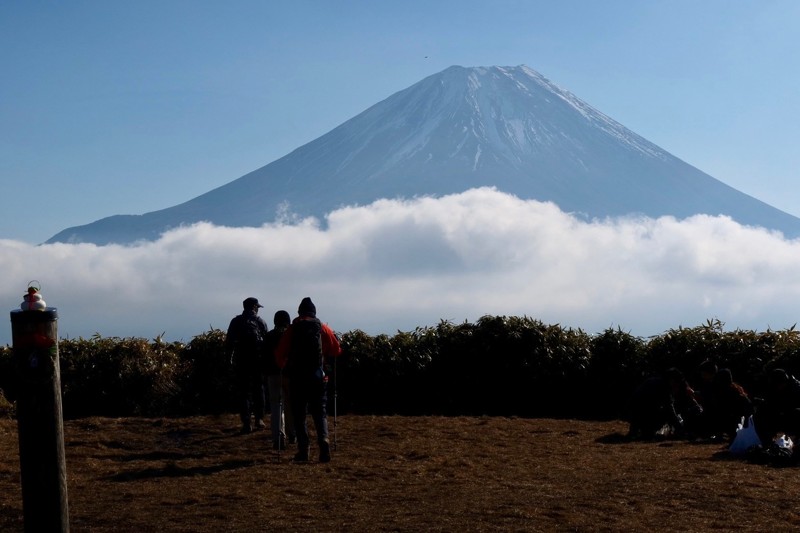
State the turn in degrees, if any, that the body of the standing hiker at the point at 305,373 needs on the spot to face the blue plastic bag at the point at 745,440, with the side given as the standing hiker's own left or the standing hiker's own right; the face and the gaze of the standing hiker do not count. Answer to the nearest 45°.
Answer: approximately 90° to the standing hiker's own right

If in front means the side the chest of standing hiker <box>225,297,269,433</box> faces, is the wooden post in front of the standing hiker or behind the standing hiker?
behind

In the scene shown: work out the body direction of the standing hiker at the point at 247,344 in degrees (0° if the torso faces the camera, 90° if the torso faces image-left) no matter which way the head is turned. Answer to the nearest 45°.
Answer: approximately 225°

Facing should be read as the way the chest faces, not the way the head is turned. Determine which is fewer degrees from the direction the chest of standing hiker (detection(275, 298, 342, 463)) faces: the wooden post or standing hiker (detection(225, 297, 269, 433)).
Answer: the standing hiker

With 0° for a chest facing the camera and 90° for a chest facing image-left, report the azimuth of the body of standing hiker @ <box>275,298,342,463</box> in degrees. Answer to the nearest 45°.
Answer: approximately 180°

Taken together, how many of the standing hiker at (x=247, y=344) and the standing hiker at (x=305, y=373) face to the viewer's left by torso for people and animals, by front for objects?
0

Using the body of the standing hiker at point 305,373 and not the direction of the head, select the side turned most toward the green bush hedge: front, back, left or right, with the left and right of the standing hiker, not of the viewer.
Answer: front

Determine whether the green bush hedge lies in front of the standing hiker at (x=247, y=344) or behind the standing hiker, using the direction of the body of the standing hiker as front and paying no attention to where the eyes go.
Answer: in front

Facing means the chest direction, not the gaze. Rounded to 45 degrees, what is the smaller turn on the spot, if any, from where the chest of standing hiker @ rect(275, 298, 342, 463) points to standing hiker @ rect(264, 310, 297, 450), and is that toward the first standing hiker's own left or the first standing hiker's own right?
0° — they already face them

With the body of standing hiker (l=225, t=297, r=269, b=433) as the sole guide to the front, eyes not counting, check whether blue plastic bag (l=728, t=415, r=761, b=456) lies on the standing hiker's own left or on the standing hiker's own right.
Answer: on the standing hiker's own right

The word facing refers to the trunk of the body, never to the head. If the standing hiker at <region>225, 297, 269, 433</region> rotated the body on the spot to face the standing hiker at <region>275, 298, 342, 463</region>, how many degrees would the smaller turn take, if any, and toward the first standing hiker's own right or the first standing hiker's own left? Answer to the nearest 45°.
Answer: approximately 135° to the first standing hiker's own right
